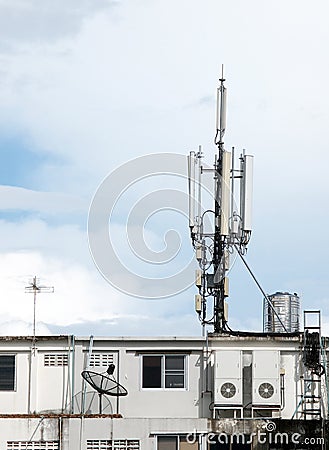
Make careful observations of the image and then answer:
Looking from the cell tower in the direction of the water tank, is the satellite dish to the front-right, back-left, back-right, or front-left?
back-right

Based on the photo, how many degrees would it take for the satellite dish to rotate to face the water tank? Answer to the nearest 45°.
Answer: approximately 45° to its left
